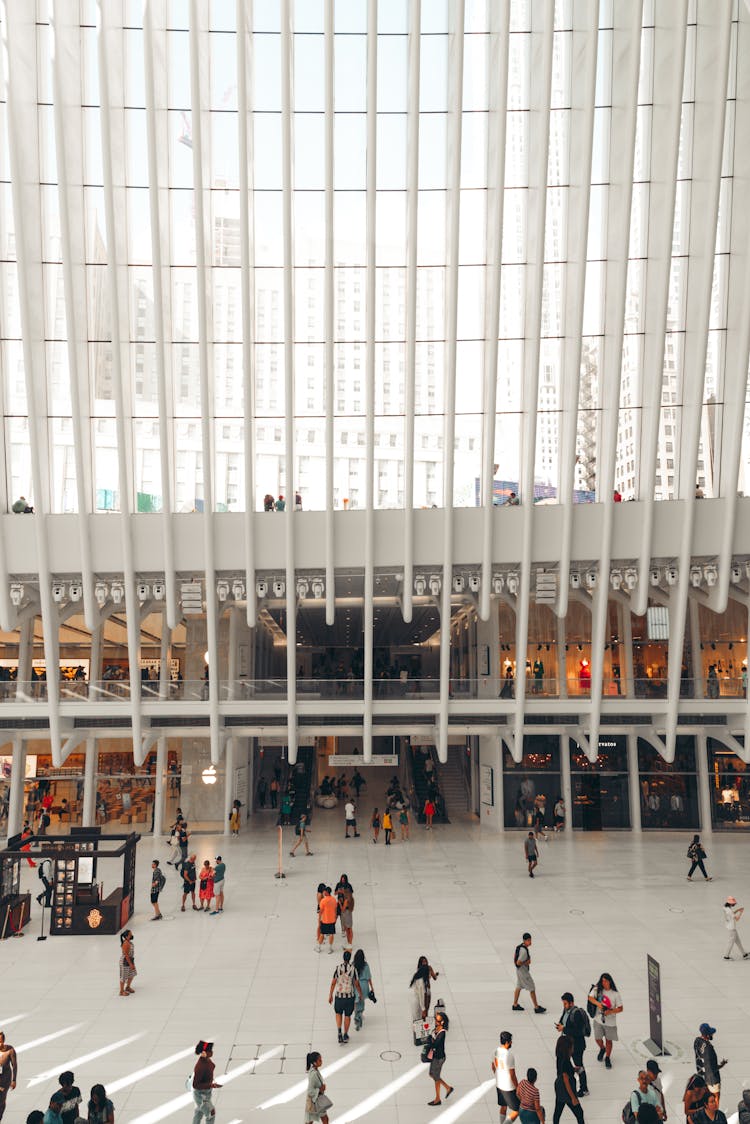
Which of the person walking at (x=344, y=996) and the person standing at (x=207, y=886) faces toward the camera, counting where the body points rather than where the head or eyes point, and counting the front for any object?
the person standing at (x=207, y=886)

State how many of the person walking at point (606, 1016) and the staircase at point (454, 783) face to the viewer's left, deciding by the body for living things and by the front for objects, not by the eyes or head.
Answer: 0

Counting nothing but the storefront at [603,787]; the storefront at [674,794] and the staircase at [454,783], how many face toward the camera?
3

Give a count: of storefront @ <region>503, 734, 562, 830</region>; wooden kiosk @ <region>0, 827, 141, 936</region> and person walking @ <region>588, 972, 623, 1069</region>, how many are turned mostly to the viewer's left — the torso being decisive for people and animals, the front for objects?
0

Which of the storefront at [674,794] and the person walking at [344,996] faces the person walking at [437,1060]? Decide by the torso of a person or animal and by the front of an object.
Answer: the storefront

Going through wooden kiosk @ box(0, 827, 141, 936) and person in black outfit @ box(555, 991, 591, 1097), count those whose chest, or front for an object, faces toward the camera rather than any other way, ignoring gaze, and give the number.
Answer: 1

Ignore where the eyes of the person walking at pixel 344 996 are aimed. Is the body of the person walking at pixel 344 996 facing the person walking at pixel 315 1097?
no

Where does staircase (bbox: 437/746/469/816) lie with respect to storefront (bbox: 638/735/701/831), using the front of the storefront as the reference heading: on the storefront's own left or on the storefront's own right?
on the storefront's own right

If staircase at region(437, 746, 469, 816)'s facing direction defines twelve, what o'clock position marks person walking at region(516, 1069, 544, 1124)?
The person walking is roughly at 12 o'clock from the staircase.

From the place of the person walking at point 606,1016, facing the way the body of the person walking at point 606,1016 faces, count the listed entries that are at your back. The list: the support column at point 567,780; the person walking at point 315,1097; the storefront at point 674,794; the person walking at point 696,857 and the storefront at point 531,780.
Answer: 4

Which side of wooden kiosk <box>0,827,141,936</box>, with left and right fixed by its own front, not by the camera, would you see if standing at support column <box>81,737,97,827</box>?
back

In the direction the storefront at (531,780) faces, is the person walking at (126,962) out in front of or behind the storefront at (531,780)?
in front

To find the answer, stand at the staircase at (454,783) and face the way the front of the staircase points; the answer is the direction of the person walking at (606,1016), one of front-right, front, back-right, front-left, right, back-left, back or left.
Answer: front

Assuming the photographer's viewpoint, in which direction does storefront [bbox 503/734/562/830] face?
facing the viewer

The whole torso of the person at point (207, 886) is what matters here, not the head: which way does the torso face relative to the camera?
toward the camera

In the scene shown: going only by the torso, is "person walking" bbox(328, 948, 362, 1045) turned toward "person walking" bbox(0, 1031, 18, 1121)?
no
